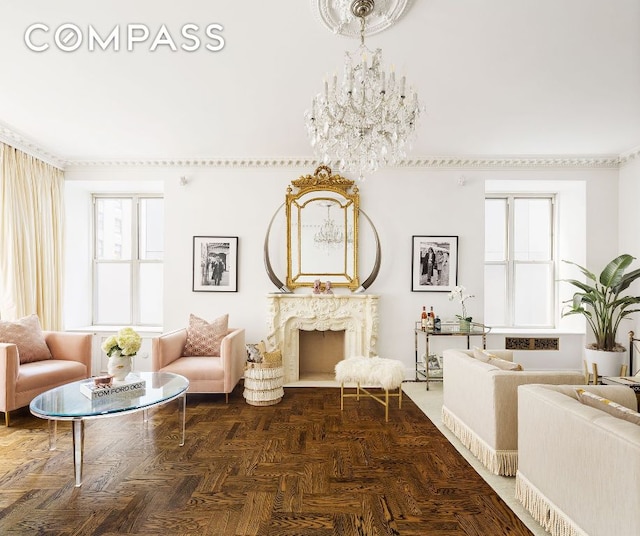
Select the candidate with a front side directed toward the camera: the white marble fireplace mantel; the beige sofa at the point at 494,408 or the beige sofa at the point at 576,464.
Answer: the white marble fireplace mantel

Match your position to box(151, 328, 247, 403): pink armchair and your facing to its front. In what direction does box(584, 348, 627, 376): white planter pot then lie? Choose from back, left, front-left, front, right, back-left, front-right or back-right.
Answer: back-left

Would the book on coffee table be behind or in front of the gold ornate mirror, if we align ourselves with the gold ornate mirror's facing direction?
in front

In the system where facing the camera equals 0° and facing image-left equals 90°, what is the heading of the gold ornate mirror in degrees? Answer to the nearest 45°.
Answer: approximately 0°

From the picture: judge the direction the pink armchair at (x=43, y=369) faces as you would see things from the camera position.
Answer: facing the viewer and to the right of the viewer

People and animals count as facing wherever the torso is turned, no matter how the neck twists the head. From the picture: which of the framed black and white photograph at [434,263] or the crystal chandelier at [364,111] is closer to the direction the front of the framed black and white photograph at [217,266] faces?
the crystal chandelier
